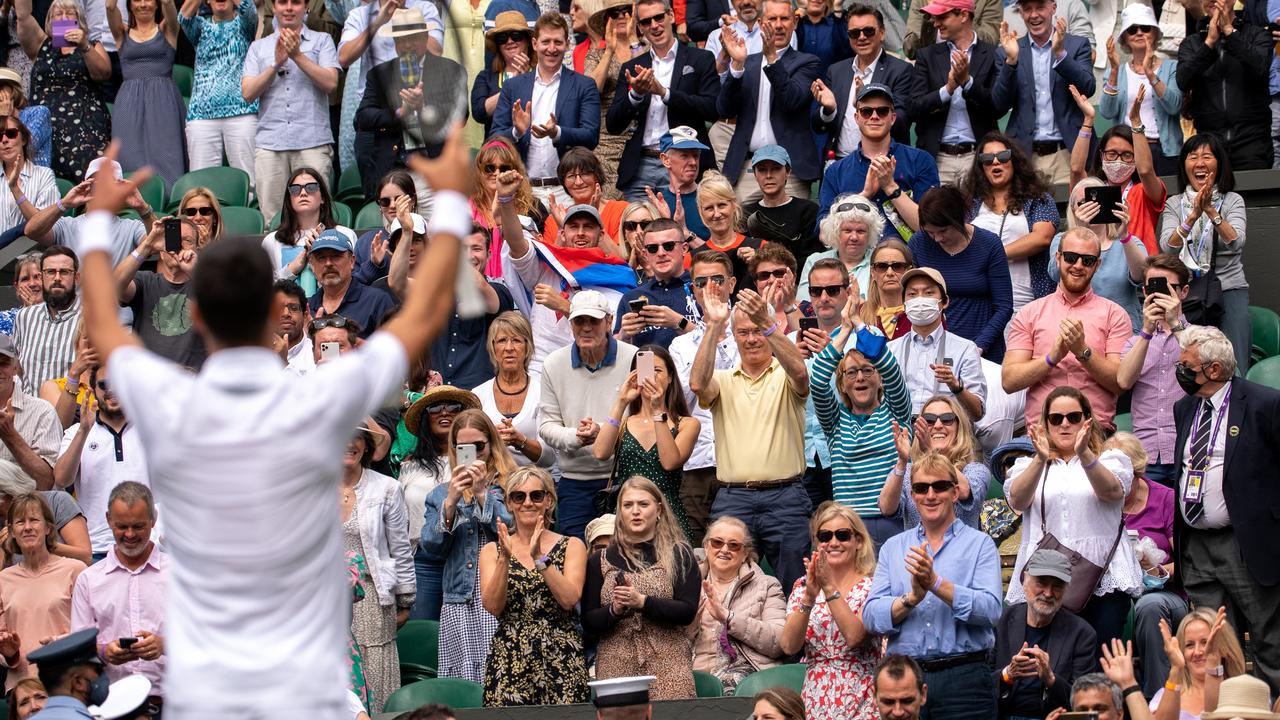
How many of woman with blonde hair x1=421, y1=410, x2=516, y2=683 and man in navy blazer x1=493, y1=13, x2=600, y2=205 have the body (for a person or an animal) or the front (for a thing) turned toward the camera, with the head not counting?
2

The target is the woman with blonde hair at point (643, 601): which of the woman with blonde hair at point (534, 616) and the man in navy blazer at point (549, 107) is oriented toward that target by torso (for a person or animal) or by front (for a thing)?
the man in navy blazer

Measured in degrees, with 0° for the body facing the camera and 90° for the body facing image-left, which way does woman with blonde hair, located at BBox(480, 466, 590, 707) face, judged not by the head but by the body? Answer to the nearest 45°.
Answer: approximately 0°

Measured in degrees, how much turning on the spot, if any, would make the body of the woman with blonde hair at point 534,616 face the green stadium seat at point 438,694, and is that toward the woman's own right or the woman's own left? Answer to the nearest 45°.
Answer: approximately 90° to the woman's own right

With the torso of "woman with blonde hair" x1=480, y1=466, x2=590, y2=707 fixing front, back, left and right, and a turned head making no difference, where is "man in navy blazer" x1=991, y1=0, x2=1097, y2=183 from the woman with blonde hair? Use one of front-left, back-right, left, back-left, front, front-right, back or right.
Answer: back-left

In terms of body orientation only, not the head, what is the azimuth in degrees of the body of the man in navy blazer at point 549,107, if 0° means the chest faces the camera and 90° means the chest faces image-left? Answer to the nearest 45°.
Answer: approximately 0°

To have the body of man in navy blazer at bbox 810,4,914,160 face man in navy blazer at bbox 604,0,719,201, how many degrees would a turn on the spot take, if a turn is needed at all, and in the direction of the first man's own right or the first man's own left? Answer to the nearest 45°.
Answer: approximately 45° to the first man's own right

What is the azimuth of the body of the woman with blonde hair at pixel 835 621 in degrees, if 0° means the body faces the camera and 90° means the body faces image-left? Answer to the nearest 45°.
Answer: approximately 45°
